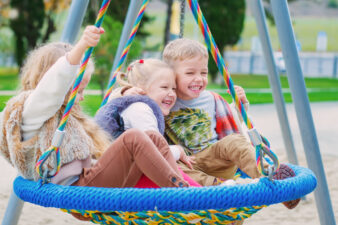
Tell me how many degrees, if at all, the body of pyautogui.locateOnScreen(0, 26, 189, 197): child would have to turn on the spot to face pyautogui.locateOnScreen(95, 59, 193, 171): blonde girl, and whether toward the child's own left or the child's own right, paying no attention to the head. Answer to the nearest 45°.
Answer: approximately 45° to the child's own left

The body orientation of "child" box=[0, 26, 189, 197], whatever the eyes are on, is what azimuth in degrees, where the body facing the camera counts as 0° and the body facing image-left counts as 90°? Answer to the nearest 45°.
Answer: approximately 270°

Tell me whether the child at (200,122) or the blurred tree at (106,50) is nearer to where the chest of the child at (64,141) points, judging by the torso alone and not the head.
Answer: the child

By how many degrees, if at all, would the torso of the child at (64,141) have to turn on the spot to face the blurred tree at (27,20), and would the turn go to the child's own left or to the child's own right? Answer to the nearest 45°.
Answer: approximately 90° to the child's own left

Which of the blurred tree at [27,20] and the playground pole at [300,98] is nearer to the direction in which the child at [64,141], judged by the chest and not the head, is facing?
the playground pole

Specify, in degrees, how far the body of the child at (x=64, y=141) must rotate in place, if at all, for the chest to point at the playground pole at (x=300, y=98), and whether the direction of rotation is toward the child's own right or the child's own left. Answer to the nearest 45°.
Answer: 0° — they already face it

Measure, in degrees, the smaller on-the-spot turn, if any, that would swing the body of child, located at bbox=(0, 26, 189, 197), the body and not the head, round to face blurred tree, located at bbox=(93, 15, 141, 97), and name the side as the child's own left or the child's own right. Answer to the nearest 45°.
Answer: approximately 90° to the child's own left

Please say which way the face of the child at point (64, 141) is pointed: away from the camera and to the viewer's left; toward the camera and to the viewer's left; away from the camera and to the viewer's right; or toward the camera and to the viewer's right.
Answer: away from the camera and to the viewer's right

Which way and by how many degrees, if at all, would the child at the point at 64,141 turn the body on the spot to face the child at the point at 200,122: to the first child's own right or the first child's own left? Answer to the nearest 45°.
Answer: approximately 45° to the first child's own left
